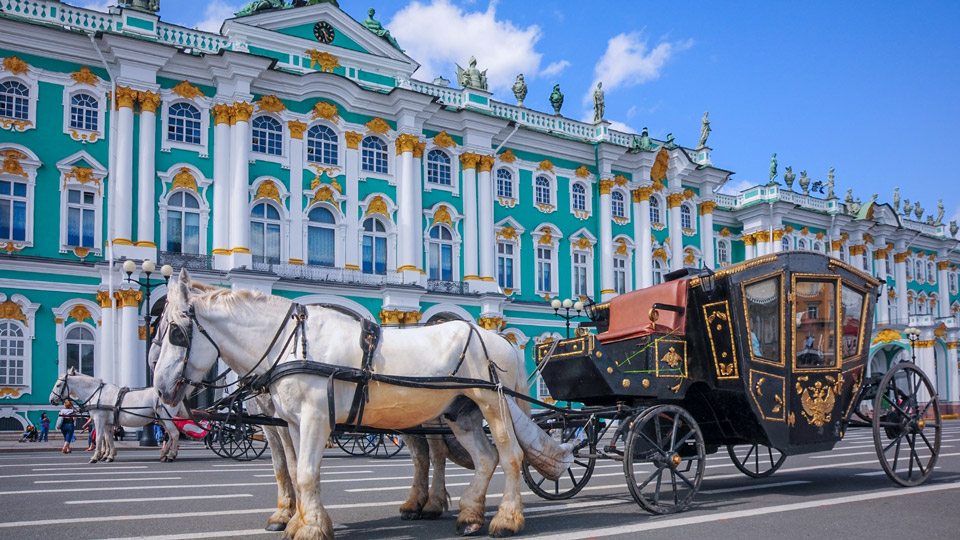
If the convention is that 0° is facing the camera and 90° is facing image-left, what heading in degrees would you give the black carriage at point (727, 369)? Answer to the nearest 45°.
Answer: approximately 45°

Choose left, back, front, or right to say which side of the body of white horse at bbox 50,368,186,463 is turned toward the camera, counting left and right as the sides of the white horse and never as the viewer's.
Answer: left

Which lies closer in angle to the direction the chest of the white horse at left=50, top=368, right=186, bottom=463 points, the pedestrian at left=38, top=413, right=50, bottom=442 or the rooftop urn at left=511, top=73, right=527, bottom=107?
the pedestrian

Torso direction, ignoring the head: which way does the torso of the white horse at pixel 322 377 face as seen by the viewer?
to the viewer's left

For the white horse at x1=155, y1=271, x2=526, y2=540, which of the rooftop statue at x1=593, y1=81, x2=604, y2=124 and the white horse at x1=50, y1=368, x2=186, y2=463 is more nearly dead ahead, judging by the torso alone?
the white horse

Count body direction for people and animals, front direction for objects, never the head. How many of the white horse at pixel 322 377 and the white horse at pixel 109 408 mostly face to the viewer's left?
2

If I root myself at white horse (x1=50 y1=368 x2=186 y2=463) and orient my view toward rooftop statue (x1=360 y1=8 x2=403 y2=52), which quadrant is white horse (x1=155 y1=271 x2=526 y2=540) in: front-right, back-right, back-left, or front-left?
back-right

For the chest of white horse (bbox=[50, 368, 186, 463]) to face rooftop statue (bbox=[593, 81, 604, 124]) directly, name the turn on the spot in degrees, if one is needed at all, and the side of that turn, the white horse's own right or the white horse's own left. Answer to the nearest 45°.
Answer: approximately 135° to the white horse's own right
